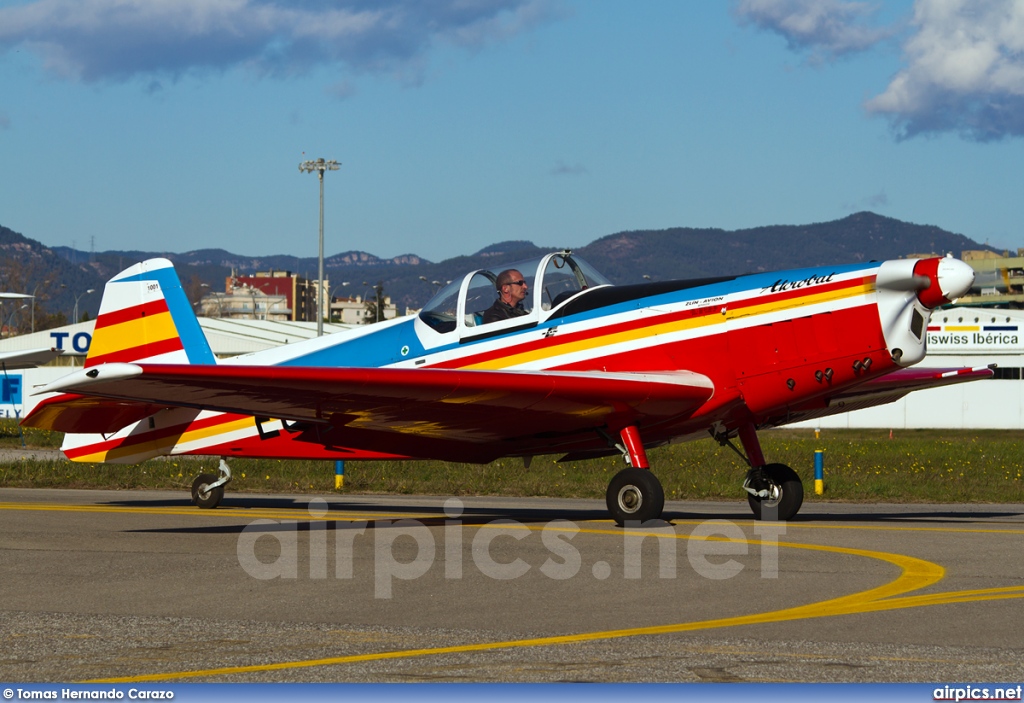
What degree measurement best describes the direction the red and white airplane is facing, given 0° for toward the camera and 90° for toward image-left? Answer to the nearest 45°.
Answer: approximately 315°

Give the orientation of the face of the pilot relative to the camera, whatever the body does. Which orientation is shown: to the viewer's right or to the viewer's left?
to the viewer's right
